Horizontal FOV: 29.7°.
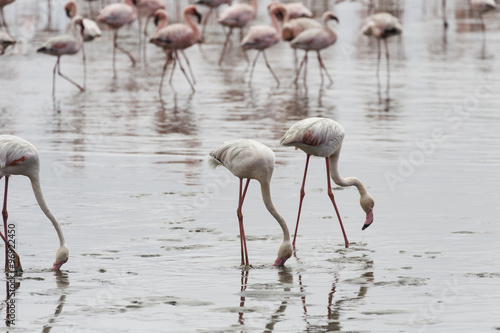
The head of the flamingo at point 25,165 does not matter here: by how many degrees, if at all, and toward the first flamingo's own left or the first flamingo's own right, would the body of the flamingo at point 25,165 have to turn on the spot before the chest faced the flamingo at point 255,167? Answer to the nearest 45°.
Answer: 0° — it already faces it

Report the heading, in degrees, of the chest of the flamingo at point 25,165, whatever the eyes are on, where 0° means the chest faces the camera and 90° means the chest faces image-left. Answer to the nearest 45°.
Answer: approximately 270°

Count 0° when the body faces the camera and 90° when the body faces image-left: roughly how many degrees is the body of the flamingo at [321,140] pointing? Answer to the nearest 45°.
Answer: approximately 270°

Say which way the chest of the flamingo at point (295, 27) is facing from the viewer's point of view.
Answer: to the viewer's left

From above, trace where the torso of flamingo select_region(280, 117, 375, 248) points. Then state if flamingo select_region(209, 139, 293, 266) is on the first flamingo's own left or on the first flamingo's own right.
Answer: on the first flamingo's own right

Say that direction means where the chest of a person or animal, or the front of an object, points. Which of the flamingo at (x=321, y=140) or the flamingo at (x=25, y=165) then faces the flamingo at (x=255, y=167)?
the flamingo at (x=25, y=165)

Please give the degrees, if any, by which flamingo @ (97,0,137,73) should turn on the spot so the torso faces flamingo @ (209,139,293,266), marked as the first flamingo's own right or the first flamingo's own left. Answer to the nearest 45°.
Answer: approximately 90° to the first flamingo's own right

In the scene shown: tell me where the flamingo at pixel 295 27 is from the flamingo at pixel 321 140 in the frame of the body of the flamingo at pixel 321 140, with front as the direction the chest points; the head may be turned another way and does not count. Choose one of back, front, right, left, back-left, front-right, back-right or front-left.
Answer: left

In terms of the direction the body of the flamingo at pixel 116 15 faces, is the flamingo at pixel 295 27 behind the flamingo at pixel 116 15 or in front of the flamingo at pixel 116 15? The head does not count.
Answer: in front
